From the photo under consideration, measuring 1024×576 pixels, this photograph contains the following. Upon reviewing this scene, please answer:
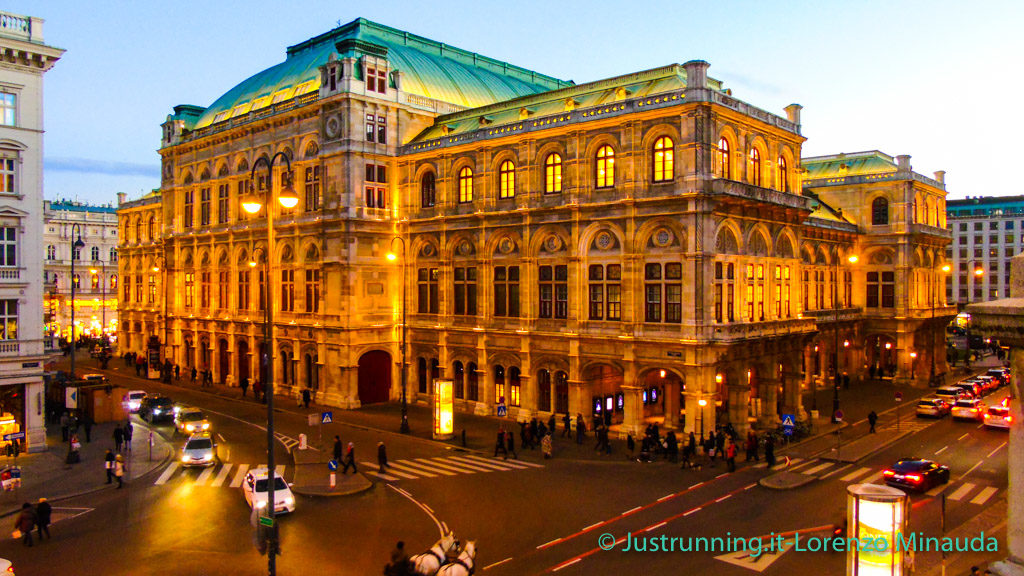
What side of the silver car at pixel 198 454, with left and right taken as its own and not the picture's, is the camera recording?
front

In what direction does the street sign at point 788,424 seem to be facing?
toward the camera

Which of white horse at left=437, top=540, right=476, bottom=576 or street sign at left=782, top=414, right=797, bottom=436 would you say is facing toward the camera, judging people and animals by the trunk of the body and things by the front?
the street sign

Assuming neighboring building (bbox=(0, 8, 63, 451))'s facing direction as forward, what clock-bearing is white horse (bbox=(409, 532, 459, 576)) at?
The white horse is roughly at 1 o'clock from the neighboring building.

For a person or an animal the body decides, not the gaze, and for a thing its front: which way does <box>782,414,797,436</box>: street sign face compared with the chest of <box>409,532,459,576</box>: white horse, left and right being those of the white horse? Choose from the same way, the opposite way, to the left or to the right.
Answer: the opposite way

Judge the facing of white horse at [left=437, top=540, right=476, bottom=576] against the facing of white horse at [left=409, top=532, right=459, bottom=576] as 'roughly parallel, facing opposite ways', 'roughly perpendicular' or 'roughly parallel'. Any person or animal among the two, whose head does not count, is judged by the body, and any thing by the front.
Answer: roughly parallel

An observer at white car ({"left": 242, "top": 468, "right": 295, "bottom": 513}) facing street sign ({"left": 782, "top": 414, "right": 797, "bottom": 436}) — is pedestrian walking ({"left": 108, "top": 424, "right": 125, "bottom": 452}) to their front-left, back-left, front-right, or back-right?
back-left

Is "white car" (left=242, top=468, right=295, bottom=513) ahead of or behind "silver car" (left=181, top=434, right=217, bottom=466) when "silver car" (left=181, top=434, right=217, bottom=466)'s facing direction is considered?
ahead

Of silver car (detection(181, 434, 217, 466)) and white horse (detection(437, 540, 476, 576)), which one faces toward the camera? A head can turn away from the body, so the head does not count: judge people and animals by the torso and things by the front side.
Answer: the silver car

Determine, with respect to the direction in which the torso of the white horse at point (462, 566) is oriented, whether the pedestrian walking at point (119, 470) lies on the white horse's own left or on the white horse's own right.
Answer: on the white horse's own left

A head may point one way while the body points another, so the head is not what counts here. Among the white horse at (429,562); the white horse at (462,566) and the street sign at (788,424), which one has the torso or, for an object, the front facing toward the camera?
the street sign

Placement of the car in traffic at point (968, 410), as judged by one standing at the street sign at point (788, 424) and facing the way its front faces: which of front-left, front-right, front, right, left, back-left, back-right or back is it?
back-left

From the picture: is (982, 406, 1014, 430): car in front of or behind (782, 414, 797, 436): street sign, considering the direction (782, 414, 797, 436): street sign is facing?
behind

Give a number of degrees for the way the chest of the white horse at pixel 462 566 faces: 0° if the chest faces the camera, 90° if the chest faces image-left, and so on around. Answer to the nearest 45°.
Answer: approximately 225°

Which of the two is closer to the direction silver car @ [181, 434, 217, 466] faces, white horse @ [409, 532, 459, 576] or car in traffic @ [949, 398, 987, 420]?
the white horse
